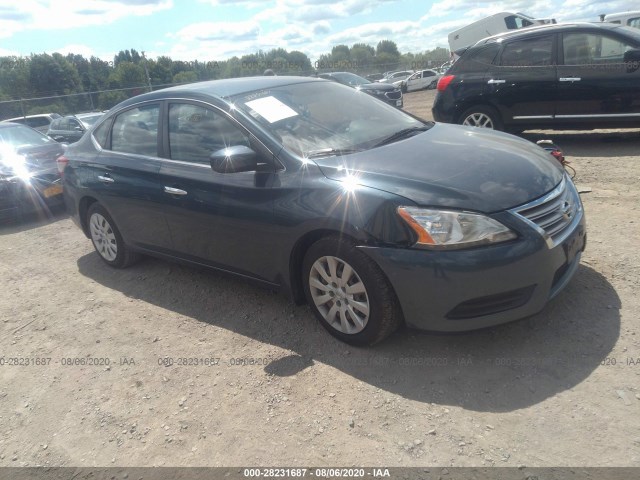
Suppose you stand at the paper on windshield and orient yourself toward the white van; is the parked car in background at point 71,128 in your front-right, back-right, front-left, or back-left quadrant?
front-left

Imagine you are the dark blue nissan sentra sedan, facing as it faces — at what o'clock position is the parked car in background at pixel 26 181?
The parked car in background is roughly at 6 o'clock from the dark blue nissan sentra sedan.

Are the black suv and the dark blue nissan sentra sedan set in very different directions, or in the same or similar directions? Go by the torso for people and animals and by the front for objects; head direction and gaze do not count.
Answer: same or similar directions

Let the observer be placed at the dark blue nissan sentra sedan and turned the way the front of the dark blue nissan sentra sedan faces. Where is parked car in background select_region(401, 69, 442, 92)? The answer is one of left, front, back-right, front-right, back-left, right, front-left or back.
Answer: back-left

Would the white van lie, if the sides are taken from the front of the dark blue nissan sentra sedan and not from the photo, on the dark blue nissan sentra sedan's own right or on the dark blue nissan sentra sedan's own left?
on the dark blue nissan sentra sedan's own left

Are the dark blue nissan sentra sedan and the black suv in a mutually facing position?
no

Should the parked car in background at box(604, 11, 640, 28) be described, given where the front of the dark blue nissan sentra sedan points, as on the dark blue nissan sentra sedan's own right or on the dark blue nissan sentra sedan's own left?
on the dark blue nissan sentra sedan's own left

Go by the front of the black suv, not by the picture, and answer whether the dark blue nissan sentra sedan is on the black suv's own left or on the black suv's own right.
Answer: on the black suv's own right

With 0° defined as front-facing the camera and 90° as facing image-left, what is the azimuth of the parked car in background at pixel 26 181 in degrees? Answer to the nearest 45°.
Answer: approximately 315°

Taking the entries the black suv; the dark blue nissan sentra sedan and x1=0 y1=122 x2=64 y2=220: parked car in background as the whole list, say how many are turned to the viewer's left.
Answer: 0

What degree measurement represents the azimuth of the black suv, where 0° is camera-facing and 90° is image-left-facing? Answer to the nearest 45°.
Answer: approximately 270°

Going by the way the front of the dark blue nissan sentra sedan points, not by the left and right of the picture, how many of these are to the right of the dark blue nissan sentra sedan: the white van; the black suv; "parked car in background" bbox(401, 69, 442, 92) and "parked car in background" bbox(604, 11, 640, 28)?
0

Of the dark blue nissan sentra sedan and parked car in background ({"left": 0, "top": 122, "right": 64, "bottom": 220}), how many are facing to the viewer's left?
0

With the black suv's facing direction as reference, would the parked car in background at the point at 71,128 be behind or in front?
behind

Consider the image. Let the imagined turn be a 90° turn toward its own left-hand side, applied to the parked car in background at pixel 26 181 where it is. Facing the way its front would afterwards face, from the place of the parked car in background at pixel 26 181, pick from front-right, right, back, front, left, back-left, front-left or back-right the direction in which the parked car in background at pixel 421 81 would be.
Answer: front

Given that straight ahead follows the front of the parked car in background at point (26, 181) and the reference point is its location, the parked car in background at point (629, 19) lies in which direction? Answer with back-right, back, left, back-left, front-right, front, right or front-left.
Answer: front-left

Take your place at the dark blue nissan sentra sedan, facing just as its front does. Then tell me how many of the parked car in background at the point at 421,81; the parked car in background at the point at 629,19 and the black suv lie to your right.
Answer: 0

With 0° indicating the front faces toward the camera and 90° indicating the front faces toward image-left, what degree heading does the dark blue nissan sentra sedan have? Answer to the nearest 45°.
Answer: approximately 315°
